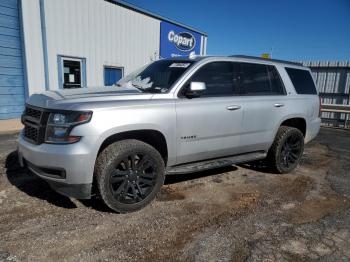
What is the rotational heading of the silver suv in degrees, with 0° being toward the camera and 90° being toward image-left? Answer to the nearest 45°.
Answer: approximately 45°

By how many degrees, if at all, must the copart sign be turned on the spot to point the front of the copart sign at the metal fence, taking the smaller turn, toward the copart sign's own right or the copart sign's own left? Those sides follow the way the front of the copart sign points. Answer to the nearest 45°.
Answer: approximately 45° to the copart sign's own left

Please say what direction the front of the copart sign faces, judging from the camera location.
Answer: facing the viewer and to the right of the viewer

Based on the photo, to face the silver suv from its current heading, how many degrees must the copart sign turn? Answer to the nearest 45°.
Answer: approximately 45° to its right

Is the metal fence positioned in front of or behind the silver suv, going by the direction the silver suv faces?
behind

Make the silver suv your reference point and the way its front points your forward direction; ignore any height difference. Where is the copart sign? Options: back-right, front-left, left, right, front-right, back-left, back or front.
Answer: back-right

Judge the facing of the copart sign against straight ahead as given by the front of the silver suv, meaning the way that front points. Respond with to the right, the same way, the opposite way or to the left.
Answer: to the left

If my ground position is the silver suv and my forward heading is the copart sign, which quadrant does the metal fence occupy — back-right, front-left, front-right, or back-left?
front-right

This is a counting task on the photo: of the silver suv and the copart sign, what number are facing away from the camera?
0

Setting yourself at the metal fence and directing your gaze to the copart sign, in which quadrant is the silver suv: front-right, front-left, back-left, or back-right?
front-left
